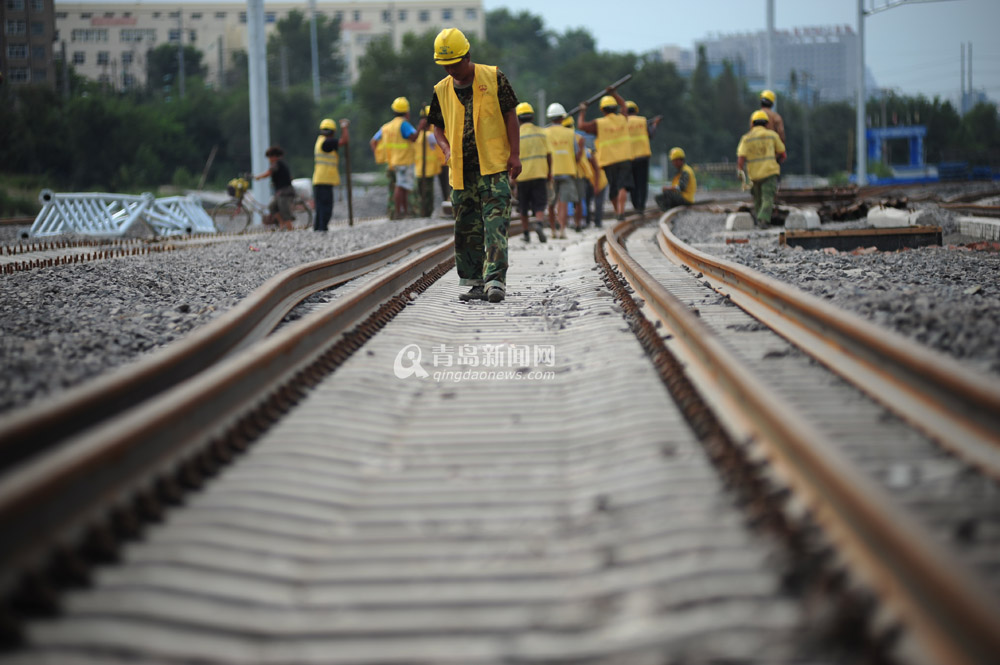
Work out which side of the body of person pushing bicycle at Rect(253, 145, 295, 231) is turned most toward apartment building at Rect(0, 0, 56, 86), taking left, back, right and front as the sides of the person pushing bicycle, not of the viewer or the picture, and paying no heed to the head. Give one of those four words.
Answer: right

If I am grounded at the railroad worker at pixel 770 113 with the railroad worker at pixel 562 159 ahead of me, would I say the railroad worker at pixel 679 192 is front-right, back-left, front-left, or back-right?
back-right

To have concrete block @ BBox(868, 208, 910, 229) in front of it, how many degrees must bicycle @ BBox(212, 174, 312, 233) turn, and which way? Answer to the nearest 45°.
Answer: approximately 135° to its left

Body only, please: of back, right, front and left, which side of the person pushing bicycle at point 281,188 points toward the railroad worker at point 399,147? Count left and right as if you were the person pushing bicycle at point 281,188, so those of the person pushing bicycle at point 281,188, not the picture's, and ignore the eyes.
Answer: back

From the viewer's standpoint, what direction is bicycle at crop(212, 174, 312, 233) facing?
to the viewer's left

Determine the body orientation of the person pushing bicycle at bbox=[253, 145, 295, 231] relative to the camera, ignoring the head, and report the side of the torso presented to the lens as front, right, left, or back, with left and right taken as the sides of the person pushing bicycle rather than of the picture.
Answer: left

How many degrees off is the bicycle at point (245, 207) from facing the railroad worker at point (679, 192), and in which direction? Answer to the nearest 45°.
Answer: approximately 180°

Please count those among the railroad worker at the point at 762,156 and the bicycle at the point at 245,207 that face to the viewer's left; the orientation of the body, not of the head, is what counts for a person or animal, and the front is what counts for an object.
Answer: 1

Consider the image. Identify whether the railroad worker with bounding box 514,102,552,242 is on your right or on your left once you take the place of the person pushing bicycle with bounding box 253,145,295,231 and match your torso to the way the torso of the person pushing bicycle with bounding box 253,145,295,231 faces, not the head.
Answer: on your left

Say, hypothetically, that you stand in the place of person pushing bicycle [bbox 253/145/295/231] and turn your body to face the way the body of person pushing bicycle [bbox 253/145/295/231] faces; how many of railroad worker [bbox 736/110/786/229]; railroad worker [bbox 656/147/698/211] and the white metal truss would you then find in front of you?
1
